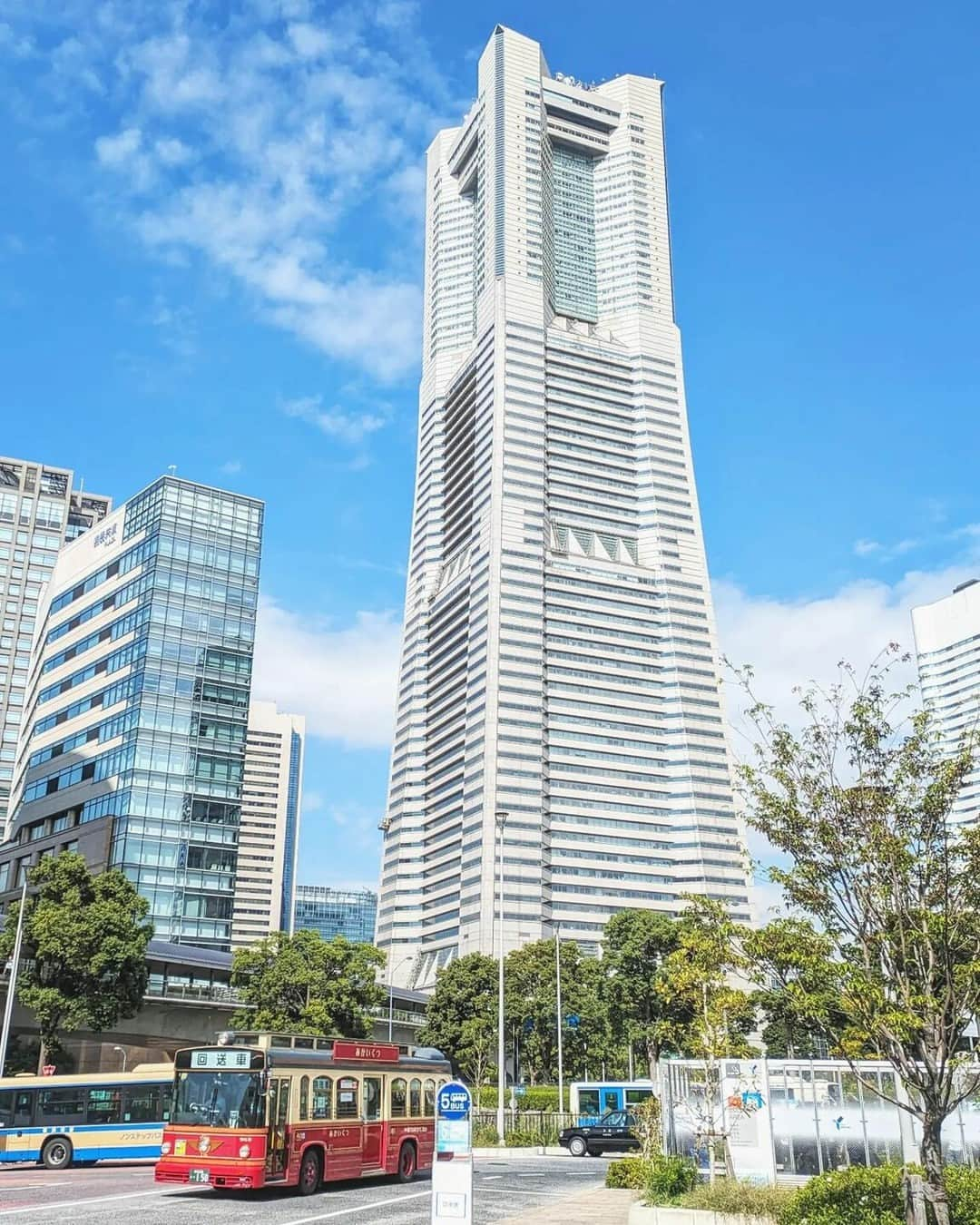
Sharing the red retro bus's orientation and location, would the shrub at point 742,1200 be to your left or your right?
on your left

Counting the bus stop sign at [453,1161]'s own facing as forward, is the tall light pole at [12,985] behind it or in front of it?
behind

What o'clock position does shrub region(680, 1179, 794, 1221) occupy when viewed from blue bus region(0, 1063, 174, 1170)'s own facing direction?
The shrub is roughly at 8 o'clock from the blue bus.

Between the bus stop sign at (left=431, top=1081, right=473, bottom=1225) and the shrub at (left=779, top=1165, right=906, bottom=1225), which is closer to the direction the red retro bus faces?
the bus stop sign

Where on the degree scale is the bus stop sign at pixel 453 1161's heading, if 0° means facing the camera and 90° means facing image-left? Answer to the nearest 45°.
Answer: approximately 0°

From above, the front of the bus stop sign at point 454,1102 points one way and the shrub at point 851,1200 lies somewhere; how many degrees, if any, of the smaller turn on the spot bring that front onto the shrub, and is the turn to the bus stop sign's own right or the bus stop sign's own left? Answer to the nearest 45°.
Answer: approximately 135° to the bus stop sign's own left

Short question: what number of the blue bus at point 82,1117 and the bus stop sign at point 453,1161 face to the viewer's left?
1

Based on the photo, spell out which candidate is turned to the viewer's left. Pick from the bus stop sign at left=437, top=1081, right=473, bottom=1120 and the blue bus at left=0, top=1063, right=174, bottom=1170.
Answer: the blue bus

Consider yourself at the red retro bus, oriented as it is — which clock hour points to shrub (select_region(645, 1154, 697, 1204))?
The shrub is roughly at 8 o'clock from the red retro bus.

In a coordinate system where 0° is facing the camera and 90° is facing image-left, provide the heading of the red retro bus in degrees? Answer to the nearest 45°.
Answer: approximately 45°

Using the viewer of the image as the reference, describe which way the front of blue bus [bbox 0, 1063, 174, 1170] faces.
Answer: facing to the left of the viewer
